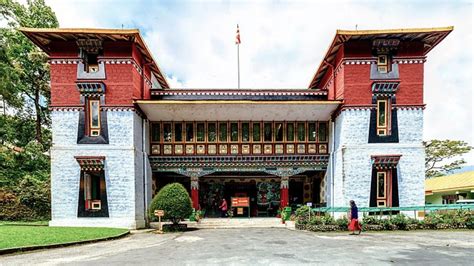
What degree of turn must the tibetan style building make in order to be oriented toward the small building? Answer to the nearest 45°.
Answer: approximately 135° to its left

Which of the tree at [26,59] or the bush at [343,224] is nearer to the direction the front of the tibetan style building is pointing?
the bush

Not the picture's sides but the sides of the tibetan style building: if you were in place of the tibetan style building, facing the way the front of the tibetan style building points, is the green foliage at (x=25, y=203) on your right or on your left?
on your right

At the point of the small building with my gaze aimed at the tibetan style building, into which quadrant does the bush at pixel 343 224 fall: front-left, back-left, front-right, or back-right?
front-left

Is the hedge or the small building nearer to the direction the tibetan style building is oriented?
the hedge

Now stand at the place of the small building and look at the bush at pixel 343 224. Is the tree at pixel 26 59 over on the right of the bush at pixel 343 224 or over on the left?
right

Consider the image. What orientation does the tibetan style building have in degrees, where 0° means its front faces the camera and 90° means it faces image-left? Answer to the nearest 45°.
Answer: approximately 0°

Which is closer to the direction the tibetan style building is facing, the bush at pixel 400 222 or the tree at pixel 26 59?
the bush
